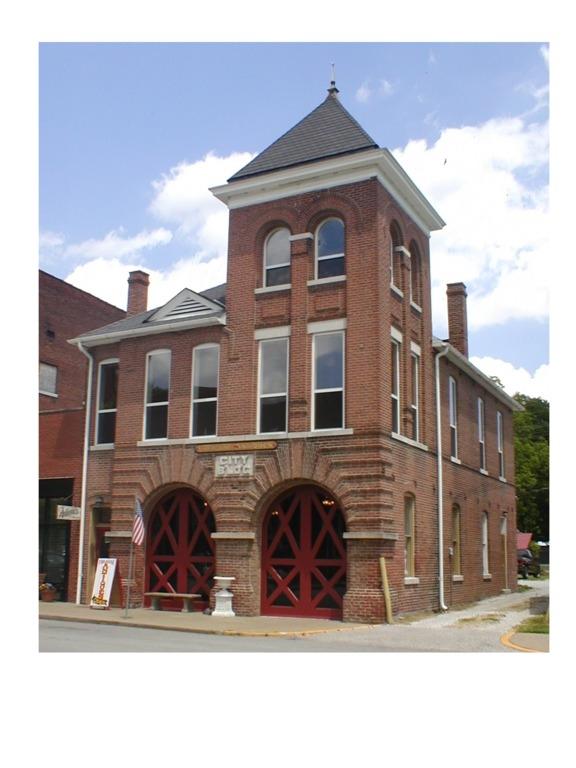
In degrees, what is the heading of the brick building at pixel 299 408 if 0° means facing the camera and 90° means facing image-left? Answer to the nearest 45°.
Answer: approximately 45°

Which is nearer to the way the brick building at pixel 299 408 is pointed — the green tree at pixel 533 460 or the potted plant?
the potted plant

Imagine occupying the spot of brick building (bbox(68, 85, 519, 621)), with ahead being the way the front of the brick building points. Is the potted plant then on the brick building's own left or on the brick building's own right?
on the brick building's own right

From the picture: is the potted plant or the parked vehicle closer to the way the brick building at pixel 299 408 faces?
the potted plant

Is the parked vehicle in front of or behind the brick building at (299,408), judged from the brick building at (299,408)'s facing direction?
behind

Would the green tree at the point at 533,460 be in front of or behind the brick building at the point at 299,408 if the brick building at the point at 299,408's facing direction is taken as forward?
behind
